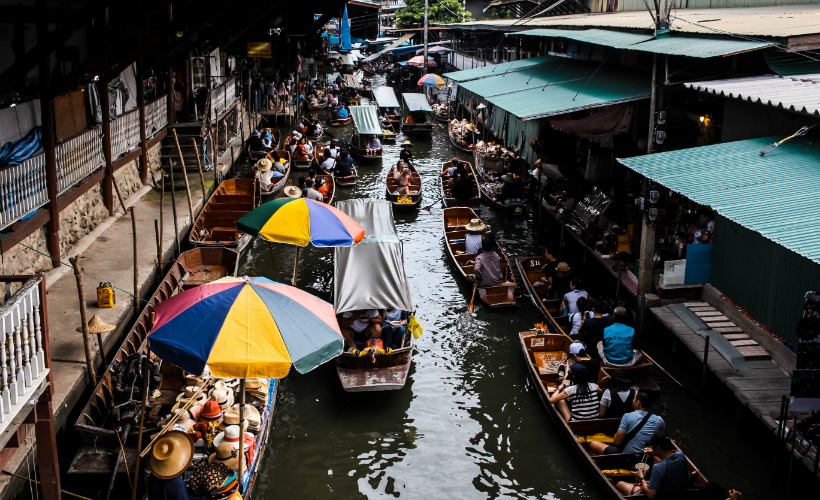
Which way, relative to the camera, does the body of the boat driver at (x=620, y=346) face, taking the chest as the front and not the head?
away from the camera

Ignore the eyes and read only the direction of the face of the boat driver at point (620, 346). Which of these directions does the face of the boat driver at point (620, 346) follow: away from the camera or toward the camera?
away from the camera

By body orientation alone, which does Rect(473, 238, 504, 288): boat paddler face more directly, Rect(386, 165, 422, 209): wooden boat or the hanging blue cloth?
the wooden boat

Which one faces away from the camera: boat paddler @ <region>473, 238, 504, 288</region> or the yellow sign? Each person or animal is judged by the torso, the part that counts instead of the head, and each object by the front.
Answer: the boat paddler

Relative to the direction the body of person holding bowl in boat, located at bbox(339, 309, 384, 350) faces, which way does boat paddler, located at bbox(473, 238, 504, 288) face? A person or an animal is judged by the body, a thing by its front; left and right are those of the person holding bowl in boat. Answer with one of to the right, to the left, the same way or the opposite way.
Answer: the opposite way

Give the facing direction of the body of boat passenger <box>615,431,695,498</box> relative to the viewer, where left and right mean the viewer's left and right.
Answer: facing away from the viewer and to the left of the viewer
